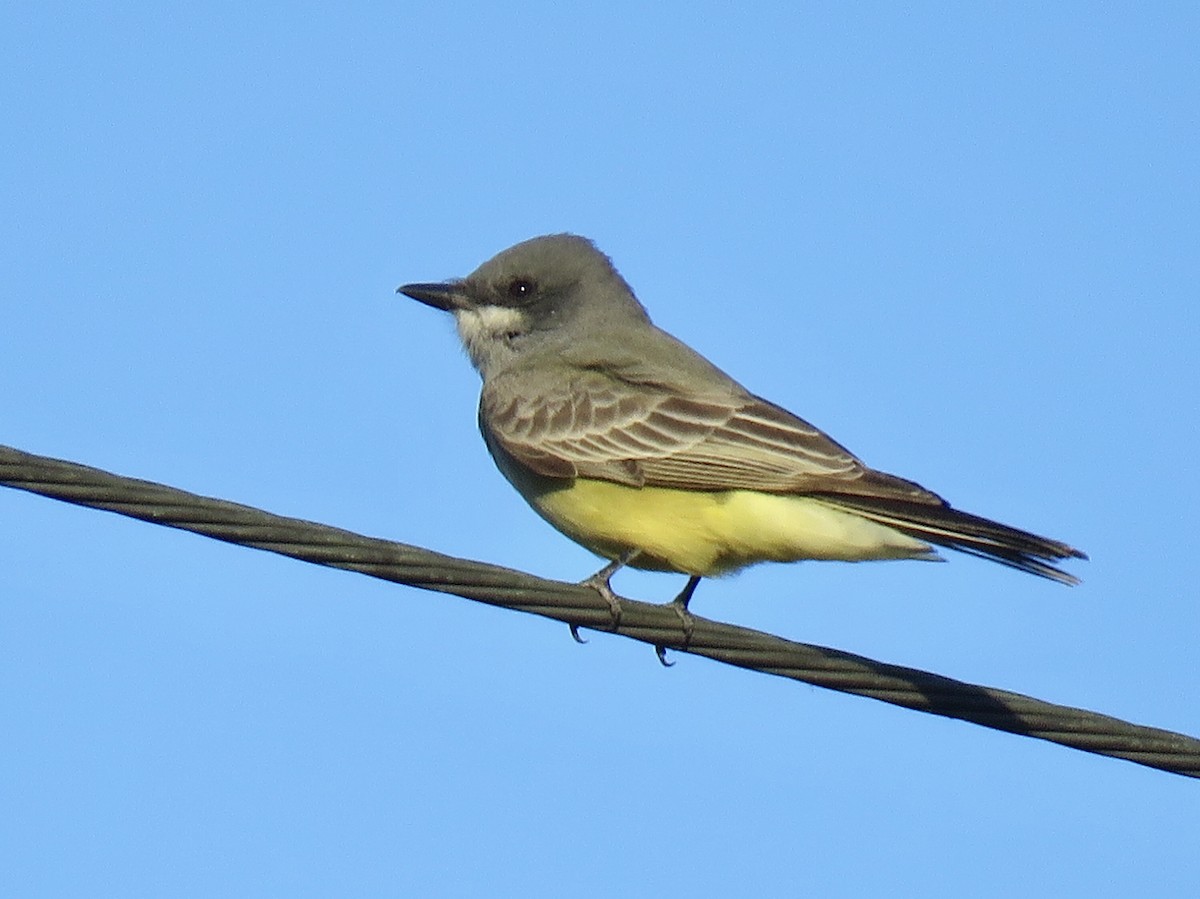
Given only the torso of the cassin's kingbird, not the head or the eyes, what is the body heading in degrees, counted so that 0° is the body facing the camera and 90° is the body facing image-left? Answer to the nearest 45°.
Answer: approximately 90°
